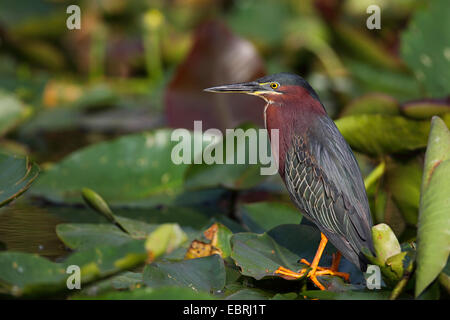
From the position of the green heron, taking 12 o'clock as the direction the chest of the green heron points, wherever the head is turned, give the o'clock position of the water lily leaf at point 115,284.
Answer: The water lily leaf is roughly at 11 o'clock from the green heron.

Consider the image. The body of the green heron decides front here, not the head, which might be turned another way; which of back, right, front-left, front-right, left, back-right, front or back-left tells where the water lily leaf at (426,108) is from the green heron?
back-right

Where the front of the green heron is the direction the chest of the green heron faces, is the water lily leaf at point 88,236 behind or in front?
in front

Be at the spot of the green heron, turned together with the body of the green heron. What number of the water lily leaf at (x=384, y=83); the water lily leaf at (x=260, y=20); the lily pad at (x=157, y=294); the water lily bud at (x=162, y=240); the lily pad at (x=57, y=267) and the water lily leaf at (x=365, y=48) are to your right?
3

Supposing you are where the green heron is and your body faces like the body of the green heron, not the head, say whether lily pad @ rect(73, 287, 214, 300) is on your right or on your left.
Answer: on your left

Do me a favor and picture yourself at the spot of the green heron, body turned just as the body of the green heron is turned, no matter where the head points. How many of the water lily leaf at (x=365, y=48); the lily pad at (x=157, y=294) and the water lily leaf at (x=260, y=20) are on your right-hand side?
2

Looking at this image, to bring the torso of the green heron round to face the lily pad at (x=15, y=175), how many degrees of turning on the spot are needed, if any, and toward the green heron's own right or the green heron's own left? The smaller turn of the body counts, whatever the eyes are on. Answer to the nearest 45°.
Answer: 0° — it already faces it

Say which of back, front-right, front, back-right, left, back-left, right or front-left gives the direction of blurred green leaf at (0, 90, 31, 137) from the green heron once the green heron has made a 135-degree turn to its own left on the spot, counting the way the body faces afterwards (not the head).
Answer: back

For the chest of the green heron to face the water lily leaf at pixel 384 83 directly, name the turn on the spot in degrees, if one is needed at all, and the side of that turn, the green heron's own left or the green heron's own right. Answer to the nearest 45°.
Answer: approximately 90° to the green heron's own right

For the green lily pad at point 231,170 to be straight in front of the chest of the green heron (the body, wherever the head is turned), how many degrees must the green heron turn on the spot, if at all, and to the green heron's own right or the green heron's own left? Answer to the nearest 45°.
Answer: approximately 90° to the green heron's own right

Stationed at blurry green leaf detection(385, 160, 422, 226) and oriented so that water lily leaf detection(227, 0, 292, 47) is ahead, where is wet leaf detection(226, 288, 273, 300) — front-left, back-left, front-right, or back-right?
back-left

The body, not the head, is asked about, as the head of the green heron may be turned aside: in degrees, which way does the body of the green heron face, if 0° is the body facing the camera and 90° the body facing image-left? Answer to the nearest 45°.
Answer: approximately 90°
